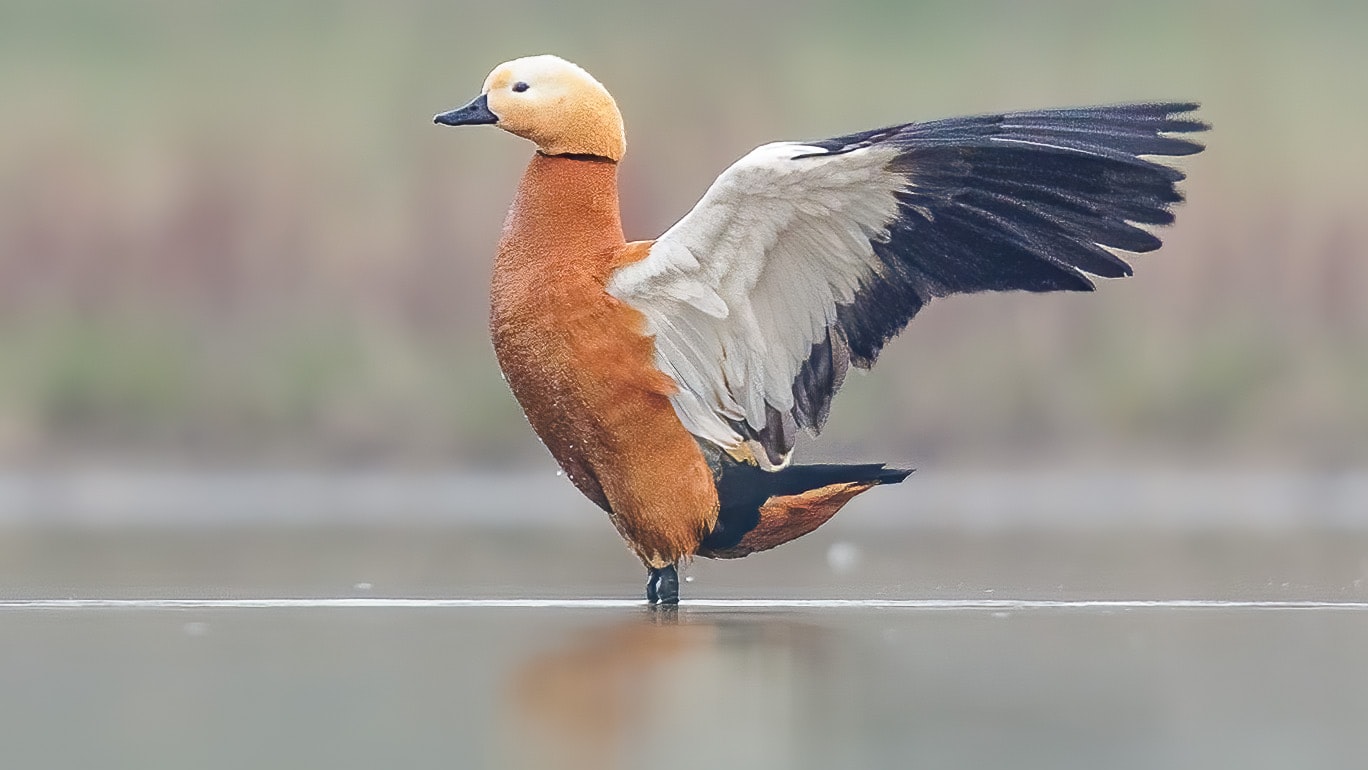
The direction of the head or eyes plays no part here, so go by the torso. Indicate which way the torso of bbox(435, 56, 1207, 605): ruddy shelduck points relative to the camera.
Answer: to the viewer's left
